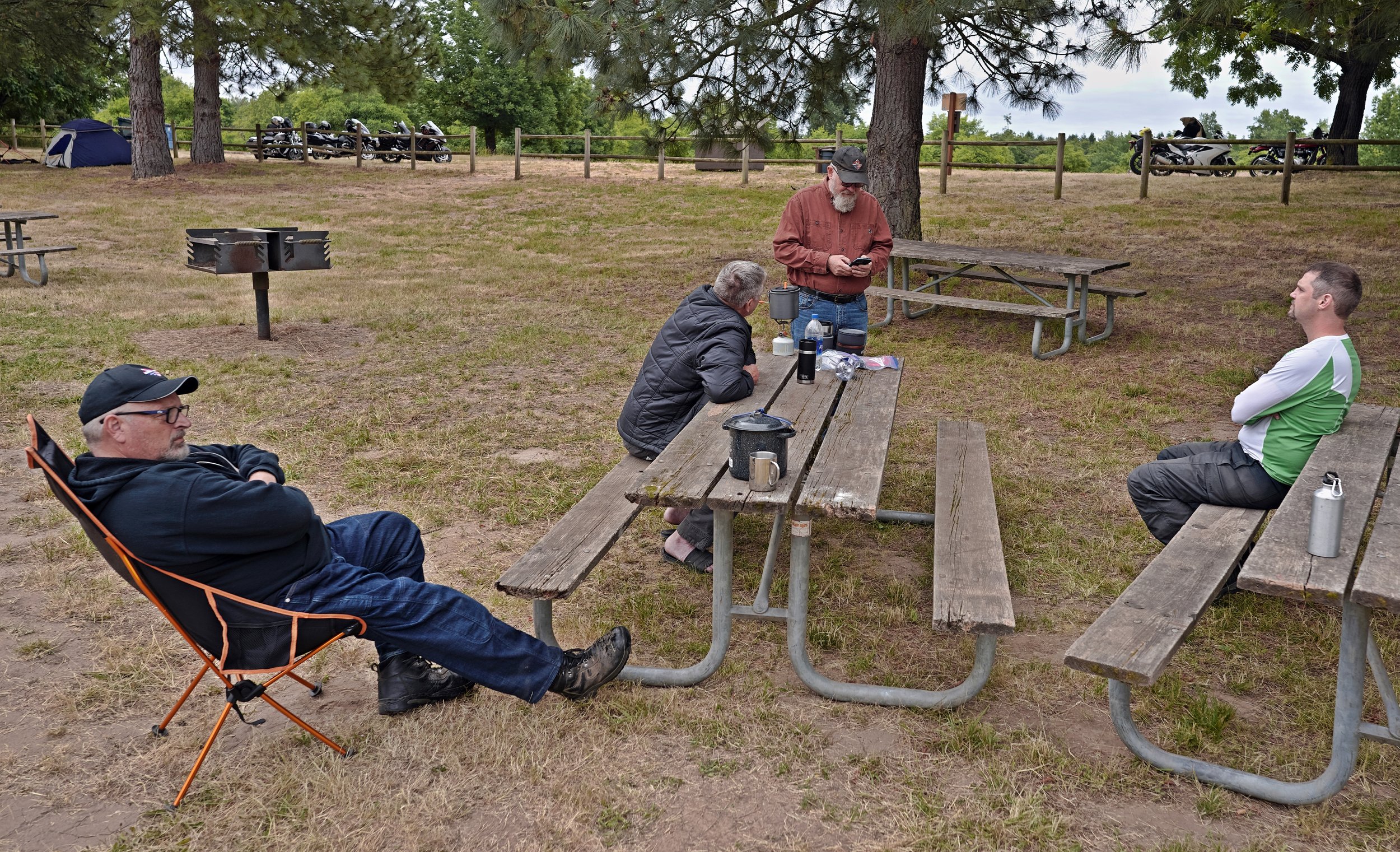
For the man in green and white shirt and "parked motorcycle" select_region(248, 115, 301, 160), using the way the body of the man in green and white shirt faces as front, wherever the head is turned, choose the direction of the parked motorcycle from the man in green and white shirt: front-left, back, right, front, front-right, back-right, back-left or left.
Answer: front-right

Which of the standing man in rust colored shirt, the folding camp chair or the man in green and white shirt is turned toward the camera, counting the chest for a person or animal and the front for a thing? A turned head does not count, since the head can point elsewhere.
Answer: the standing man in rust colored shirt

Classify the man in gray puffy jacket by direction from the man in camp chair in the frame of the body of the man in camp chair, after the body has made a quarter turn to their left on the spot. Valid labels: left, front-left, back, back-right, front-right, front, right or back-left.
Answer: front-right

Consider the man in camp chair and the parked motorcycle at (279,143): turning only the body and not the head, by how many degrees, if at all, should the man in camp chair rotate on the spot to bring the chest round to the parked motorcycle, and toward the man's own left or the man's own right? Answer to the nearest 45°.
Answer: approximately 90° to the man's own left

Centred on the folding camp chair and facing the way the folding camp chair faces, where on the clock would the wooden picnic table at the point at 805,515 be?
The wooden picnic table is roughly at 12 o'clock from the folding camp chair.

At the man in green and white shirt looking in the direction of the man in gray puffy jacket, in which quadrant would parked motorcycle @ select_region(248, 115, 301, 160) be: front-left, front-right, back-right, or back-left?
front-right

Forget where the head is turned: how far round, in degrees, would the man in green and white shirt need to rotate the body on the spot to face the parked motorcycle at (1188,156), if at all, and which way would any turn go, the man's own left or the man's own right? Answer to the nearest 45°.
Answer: approximately 90° to the man's own right

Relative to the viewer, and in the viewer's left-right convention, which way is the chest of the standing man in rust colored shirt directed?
facing the viewer

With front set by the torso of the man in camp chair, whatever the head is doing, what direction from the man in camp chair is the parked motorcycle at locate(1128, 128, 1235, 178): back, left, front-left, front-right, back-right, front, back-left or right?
front-left

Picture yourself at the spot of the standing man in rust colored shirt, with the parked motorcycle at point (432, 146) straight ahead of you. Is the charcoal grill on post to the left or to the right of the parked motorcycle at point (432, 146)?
left

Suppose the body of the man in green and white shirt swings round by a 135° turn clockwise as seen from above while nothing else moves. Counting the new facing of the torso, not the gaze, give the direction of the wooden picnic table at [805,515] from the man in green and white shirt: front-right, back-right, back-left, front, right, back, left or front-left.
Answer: back

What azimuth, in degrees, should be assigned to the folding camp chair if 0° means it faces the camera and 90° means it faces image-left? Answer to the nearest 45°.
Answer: approximately 270°

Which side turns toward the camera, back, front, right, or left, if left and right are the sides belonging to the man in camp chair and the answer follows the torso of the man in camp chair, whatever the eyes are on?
right

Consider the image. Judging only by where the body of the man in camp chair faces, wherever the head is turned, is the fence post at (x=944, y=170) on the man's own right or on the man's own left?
on the man's own left

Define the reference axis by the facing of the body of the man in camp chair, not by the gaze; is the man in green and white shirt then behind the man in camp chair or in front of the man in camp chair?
in front

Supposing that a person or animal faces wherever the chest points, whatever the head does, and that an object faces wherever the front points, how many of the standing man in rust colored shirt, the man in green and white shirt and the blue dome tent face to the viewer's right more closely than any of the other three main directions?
0

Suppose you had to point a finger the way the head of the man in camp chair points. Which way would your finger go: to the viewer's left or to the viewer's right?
to the viewer's right

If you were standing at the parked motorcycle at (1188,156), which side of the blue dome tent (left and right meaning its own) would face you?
left

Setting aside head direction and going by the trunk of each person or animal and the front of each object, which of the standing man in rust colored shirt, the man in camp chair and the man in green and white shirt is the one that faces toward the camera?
the standing man in rust colored shirt

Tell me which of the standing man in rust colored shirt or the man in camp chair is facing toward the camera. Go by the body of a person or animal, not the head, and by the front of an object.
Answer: the standing man in rust colored shirt

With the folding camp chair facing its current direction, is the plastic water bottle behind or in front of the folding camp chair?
in front
